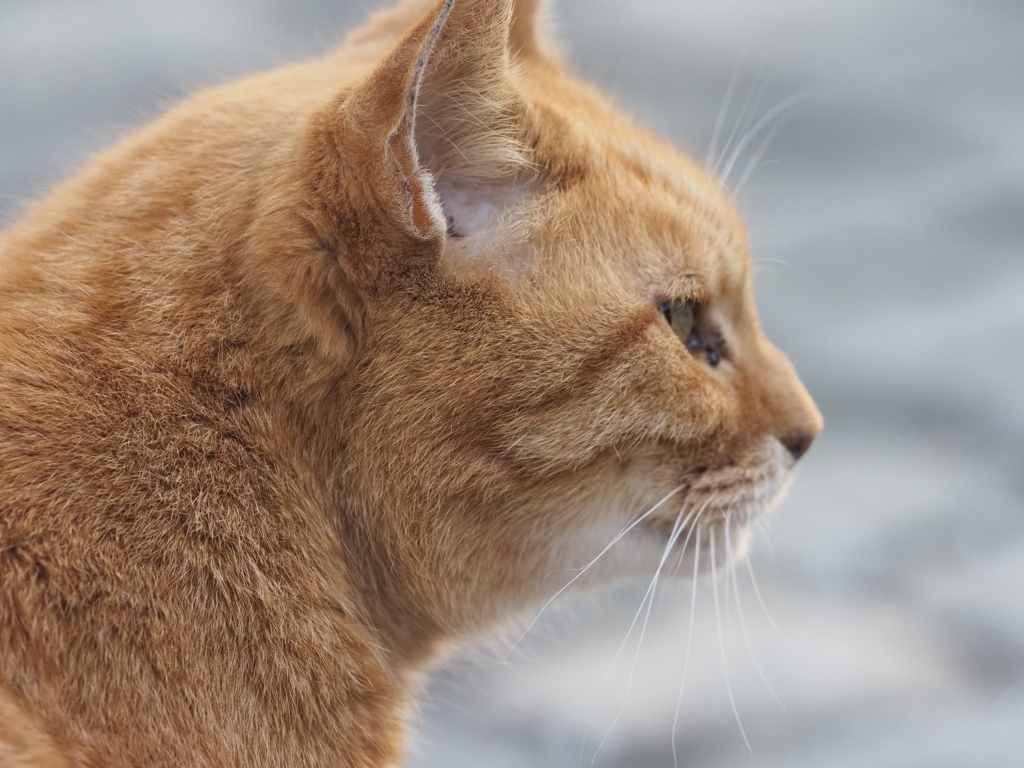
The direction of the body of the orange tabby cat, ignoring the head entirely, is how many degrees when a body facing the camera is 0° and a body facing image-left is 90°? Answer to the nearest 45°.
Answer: approximately 270°
